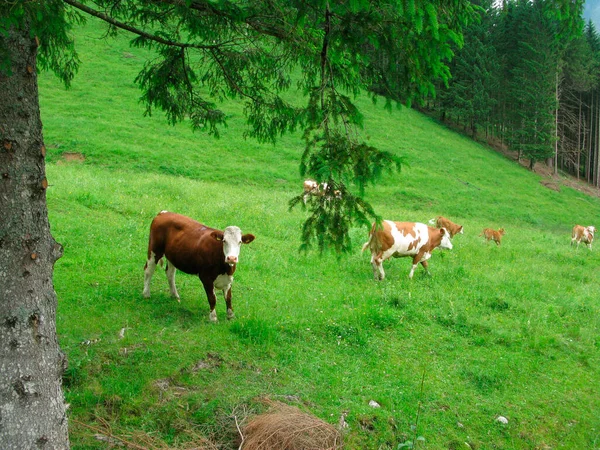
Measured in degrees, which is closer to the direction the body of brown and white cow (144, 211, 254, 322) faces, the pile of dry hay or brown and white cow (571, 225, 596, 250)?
the pile of dry hay

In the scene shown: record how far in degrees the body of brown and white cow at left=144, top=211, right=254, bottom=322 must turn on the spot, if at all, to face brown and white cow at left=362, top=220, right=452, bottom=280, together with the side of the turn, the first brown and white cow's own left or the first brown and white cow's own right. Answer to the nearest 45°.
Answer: approximately 90° to the first brown and white cow's own left

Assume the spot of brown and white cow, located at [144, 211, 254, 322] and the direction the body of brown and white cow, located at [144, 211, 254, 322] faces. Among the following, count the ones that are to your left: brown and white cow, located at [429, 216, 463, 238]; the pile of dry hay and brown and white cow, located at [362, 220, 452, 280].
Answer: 2

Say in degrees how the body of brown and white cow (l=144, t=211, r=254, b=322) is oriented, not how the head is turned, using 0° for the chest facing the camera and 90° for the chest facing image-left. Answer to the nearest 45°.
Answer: approximately 315°

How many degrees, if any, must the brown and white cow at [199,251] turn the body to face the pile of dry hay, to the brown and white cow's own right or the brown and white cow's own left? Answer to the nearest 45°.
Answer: approximately 45° to the brown and white cow's own right

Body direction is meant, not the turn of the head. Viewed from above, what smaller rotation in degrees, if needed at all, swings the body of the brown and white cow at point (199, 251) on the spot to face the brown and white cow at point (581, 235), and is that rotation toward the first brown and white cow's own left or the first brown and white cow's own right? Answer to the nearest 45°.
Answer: approximately 90° to the first brown and white cow's own left

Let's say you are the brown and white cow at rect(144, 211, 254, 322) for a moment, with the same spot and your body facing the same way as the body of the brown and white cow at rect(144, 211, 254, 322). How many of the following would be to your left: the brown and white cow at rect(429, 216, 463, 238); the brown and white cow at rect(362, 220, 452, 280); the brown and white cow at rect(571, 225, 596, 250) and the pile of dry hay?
3
